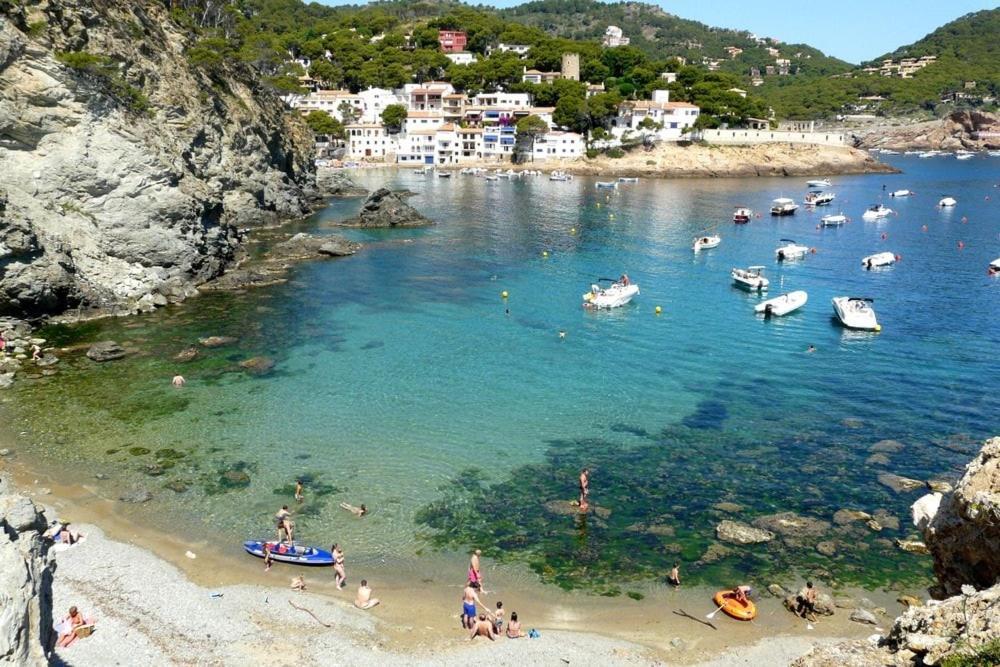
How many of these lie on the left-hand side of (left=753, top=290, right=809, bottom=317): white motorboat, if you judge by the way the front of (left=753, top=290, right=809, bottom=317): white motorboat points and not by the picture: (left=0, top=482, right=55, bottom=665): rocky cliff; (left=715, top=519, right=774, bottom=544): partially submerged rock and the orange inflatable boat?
0

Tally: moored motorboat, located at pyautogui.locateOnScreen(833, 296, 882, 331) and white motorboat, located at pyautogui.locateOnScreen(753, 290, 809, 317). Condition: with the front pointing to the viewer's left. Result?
0

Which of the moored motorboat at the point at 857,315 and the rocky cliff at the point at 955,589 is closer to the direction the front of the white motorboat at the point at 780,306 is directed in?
the moored motorboat

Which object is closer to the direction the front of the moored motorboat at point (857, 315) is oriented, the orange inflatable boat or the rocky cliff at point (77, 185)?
the orange inflatable boat

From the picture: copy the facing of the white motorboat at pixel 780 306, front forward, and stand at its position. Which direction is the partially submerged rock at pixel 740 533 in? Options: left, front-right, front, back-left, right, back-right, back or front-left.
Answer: back-right

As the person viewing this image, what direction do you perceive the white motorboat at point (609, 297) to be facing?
facing away from the viewer and to the right of the viewer

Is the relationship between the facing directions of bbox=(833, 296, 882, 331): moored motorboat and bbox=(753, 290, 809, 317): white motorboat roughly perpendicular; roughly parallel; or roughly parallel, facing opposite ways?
roughly perpendicular

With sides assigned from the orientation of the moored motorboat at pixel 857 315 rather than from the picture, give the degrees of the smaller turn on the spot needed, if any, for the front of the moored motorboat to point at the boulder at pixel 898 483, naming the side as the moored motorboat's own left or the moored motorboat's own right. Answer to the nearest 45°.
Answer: approximately 45° to the moored motorboat's own right

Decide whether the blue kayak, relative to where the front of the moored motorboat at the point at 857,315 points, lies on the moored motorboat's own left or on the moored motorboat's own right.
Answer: on the moored motorboat's own right

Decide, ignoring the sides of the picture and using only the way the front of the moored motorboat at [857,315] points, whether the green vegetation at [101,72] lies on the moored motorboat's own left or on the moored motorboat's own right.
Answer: on the moored motorboat's own right

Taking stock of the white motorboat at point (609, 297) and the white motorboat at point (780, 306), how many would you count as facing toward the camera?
0

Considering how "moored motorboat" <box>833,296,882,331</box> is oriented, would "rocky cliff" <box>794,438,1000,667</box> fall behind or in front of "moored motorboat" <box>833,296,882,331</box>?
in front

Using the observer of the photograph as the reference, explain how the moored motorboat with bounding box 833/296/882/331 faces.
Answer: facing the viewer and to the right of the viewer

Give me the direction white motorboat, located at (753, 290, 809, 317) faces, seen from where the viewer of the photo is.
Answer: facing away from the viewer and to the right of the viewer

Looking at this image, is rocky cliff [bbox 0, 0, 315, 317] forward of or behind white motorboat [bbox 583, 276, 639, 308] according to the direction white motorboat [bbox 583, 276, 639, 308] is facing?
behind

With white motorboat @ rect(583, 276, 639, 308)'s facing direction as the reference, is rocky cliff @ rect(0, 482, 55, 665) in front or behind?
behind
